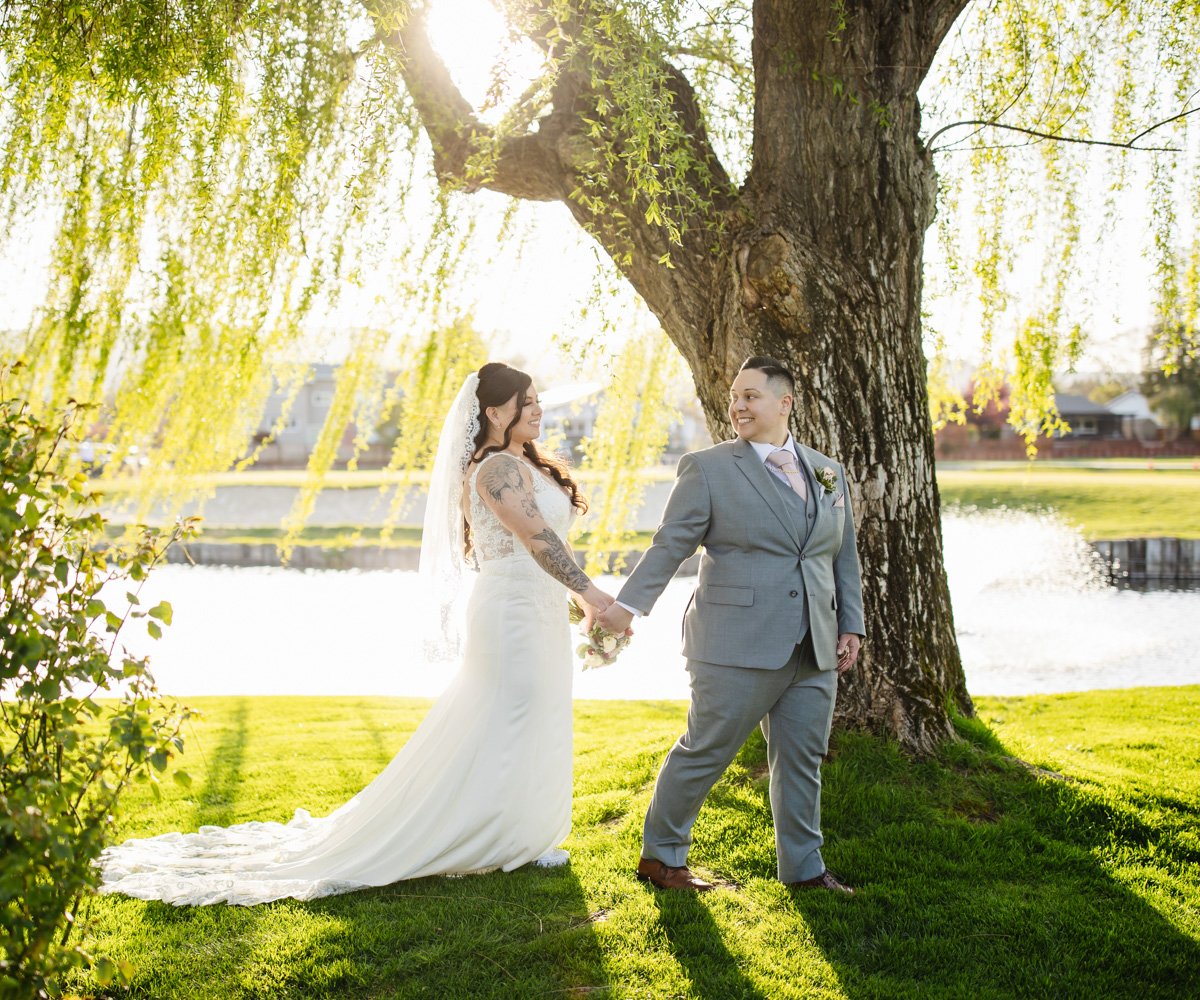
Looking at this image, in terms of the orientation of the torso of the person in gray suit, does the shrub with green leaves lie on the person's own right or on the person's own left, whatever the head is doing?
on the person's own right

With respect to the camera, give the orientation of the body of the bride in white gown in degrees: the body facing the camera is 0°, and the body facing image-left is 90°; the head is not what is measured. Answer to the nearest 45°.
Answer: approximately 270°

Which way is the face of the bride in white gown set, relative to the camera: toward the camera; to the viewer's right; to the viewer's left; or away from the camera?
to the viewer's right

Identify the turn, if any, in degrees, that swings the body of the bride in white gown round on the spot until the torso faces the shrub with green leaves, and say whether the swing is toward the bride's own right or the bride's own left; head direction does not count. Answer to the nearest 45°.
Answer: approximately 135° to the bride's own right

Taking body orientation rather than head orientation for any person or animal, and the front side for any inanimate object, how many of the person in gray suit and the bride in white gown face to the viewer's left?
0

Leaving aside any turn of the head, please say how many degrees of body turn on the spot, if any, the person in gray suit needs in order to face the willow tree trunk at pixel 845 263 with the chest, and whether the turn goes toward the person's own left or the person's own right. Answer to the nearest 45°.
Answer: approximately 135° to the person's own left

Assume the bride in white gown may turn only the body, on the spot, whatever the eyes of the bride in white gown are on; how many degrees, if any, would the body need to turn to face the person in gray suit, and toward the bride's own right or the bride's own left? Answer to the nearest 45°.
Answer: approximately 45° to the bride's own right

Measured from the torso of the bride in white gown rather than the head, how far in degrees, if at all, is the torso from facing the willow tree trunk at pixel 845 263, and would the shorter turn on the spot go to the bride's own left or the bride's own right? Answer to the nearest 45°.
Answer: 0° — they already face it
